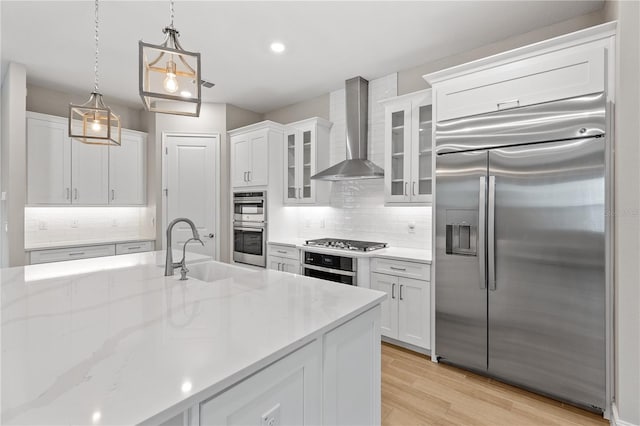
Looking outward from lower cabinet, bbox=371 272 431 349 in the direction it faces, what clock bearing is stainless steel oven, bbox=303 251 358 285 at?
The stainless steel oven is roughly at 2 o'clock from the lower cabinet.

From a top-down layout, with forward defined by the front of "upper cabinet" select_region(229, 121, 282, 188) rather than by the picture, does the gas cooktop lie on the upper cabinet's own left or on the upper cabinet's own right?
on the upper cabinet's own left

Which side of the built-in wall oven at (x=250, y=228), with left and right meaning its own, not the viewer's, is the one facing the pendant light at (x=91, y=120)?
front

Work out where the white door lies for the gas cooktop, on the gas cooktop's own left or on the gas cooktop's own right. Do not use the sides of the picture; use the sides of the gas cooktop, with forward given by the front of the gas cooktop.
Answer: on the gas cooktop's own right

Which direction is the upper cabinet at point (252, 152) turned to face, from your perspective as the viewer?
facing the viewer and to the left of the viewer

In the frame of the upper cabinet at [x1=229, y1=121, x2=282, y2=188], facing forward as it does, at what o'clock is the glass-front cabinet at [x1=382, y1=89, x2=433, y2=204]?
The glass-front cabinet is roughly at 9 o'clock from the upper cabinet.

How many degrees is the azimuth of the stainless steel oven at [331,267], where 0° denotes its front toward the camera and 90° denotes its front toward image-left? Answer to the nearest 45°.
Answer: approximately 45°

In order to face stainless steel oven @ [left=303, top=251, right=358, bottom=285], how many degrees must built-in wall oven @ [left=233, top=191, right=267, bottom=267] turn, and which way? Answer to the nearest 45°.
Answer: approximately 90° to its left

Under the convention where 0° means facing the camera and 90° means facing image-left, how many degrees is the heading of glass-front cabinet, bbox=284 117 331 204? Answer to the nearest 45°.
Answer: approximately 45°
